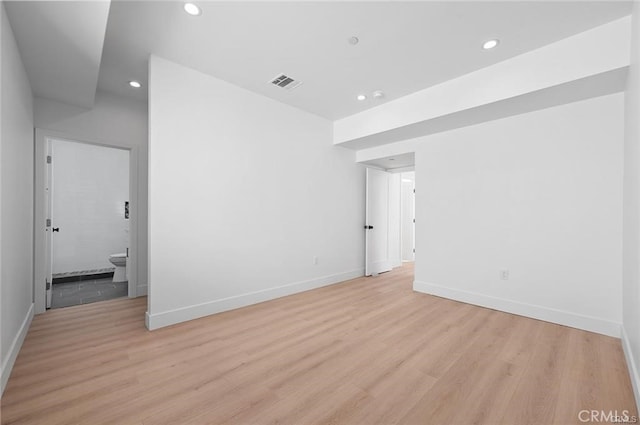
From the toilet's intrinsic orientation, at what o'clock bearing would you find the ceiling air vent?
The ceiling air vent is roughly at 8 o'clock from the toilet.

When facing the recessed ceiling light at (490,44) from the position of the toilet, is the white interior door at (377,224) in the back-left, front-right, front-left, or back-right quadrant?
front-left

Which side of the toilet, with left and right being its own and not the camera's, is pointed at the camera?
left

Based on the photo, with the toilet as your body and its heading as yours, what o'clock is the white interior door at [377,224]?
The white interior door is roughly at 7 o'clock from the toilet.

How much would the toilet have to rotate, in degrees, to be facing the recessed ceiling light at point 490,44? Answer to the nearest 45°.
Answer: approximately 135° to its left

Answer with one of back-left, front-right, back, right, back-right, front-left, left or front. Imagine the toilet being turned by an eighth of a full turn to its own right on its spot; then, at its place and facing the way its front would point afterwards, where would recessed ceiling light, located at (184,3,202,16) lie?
back-left

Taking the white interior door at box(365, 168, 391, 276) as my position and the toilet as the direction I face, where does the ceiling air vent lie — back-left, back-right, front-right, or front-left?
front-left
